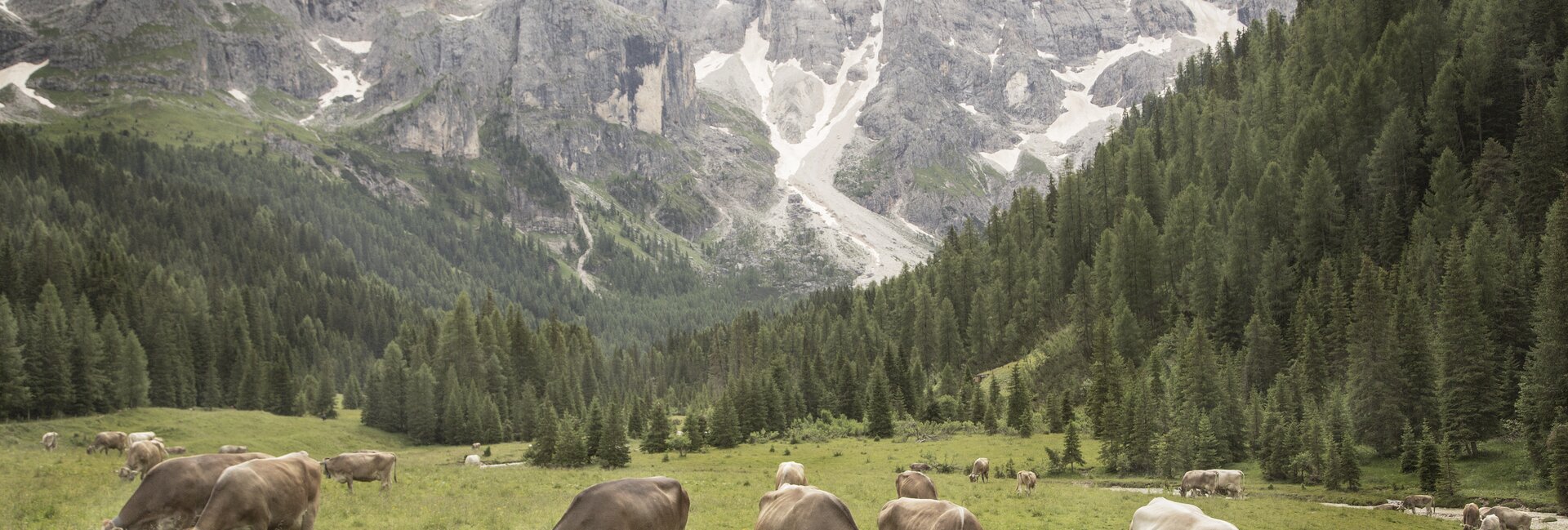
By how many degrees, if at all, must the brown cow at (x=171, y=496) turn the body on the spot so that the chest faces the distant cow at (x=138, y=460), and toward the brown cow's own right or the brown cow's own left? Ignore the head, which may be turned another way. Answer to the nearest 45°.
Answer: approximately 90° to the brown cow's own right

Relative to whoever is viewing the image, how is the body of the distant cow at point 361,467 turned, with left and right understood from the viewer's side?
facing to the left of the viewer

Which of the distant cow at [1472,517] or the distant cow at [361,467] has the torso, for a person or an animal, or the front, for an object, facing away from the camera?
the distant cow at [1472,517]

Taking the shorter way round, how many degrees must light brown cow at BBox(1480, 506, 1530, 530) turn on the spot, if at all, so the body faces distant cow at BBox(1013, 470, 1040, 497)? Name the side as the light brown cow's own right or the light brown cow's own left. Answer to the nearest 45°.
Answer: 0° — it already faces it

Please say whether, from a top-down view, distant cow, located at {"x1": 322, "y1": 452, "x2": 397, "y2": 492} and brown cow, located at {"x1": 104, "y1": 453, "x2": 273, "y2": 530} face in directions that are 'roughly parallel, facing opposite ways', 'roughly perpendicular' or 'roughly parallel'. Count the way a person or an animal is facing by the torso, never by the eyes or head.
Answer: roughly parallel

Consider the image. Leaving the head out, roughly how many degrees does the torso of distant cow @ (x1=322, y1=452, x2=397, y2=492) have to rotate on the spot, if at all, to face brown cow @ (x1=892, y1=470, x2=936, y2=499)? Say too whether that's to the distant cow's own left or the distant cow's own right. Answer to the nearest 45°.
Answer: approximately 135° to the distant cow's own left

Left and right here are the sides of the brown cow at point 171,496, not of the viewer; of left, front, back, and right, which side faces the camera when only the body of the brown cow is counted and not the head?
left

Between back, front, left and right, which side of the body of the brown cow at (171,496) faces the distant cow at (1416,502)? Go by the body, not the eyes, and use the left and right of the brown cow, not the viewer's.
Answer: back
